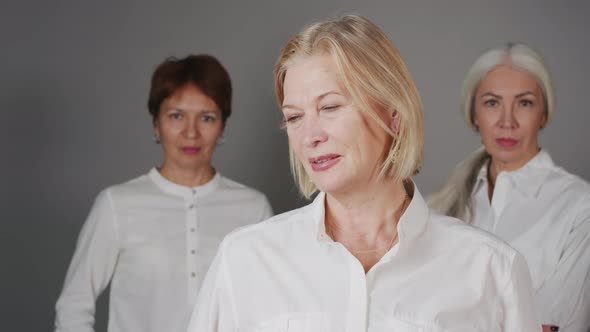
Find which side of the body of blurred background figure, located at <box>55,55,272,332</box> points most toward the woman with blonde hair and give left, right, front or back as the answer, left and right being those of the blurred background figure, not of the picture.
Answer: front

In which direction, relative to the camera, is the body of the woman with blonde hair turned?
toward the camera

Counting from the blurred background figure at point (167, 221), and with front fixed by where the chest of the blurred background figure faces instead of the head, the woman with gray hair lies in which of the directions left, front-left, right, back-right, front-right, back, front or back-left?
left

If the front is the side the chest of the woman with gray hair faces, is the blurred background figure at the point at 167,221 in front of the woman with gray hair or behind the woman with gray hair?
in front

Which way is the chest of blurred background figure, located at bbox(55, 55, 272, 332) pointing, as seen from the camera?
toward the camera

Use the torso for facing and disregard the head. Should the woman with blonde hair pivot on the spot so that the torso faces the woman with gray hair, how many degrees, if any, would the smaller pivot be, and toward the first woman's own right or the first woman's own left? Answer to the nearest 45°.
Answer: approximately 135° to the first woman's own left

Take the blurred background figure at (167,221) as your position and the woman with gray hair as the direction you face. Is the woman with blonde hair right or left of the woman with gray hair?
right

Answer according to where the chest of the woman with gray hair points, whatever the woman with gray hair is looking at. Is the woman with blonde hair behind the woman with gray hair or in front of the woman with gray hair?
in front

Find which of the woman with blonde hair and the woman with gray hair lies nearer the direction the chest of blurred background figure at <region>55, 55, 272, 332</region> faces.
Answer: the woman with blonde hair

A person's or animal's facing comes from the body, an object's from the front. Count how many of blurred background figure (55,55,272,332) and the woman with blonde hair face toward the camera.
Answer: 2

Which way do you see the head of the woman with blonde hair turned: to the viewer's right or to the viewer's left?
to the viewer's left

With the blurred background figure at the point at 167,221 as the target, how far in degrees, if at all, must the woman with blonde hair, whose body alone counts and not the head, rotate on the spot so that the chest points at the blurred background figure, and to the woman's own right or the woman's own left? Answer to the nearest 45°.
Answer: approximately 135° to the woman's own right

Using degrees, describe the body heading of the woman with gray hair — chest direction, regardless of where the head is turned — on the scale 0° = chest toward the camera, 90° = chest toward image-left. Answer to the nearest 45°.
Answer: approximately 45°
